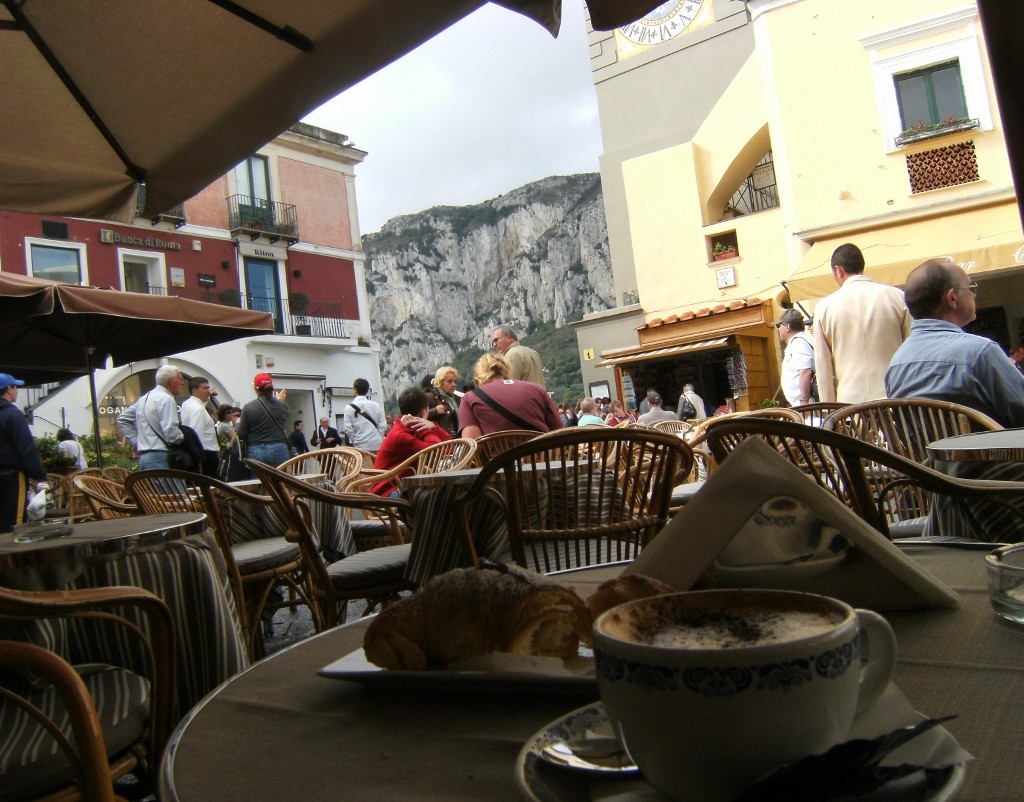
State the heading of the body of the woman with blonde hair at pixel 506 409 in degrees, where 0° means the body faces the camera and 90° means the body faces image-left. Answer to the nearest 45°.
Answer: approximately 180°

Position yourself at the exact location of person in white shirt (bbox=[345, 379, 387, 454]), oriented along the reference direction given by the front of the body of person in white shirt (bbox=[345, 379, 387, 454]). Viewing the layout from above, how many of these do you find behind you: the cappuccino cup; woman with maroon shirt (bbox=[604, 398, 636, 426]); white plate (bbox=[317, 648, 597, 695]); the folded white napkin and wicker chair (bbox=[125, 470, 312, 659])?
4

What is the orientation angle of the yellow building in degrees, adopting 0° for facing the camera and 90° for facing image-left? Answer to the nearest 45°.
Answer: approximately 0°

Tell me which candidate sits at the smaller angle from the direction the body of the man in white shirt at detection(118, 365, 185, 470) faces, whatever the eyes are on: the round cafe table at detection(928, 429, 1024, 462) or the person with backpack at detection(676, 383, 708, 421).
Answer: the person with backpack

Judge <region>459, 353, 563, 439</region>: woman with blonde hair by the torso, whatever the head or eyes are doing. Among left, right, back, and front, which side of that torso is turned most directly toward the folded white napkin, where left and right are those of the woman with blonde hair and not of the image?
back

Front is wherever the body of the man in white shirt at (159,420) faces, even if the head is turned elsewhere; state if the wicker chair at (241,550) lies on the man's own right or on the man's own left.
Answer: on the man's own right

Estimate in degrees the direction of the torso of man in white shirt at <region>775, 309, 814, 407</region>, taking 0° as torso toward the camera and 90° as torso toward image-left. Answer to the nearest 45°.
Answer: approximately 90°

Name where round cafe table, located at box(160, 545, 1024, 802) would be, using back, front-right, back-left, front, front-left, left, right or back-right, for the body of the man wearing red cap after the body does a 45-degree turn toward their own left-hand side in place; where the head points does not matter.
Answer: back-left

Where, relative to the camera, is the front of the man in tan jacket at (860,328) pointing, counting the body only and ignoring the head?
away from the camera

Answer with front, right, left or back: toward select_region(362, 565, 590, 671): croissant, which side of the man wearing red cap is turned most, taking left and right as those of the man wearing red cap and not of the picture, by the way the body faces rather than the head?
back

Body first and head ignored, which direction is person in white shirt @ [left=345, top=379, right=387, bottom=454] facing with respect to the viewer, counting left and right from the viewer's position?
facing away from the viewer

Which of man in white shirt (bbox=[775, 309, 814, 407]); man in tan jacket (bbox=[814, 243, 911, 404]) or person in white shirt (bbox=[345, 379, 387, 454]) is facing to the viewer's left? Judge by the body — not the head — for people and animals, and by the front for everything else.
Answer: the man in white shirt

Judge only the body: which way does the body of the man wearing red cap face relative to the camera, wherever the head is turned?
away from the camera

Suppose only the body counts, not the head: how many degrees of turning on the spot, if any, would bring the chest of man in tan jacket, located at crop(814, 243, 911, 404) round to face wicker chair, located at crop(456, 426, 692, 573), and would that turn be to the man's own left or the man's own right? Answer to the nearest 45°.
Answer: approximately 180°

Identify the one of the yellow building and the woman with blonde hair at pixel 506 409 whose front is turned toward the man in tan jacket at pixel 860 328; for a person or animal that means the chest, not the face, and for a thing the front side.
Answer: the yellow building
